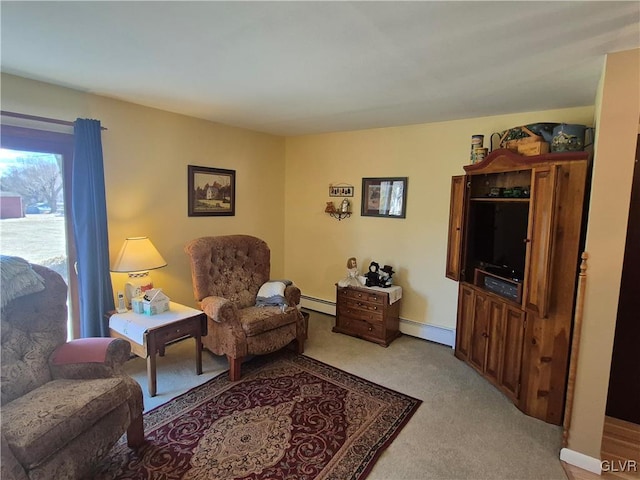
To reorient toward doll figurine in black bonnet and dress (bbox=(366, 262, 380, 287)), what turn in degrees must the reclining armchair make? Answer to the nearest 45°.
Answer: approximately 45° to its left

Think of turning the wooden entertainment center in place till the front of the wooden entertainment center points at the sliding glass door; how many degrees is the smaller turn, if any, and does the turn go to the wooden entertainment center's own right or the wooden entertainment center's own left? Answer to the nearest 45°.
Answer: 0° — it already faces it

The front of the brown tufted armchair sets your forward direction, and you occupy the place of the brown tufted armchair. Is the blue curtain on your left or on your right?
on your right

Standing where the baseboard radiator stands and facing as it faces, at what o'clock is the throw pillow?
The throw pillow is roughly at 1 o'clock from the baseboard radiator.

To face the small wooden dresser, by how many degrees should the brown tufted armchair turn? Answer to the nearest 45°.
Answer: approximately 45° to its left

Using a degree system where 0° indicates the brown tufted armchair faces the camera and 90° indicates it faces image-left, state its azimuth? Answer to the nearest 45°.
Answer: approximately 315°

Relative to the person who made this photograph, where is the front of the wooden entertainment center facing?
facing the viewer and to the left of the viewer

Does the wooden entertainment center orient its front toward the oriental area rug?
yes

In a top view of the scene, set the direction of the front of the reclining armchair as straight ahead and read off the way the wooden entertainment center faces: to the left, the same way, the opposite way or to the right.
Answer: the opposite way

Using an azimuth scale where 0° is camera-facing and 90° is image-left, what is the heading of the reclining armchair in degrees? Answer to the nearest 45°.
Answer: approximately 315°

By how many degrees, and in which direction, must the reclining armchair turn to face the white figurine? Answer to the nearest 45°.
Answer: approximately 45° to its left

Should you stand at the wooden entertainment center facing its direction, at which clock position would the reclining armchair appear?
The reclining armchair is roughly at 12 o'clock from the wooden entertainment center.

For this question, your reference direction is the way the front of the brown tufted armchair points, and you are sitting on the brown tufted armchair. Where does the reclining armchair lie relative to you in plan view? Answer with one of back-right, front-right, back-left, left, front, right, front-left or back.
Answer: right

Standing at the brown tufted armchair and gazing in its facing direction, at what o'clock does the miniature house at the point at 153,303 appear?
The miniature house is roughly at 4 o'clock from the brown tufted armchair.
